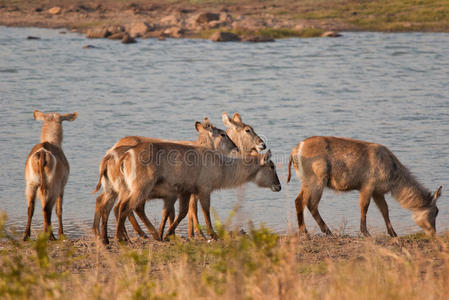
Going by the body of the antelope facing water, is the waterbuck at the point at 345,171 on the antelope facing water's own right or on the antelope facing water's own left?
on the antelope facing water's own right

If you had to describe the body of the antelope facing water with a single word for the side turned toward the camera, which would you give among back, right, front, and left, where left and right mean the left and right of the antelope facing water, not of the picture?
back

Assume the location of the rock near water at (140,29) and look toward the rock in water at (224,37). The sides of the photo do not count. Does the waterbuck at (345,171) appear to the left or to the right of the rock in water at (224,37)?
right

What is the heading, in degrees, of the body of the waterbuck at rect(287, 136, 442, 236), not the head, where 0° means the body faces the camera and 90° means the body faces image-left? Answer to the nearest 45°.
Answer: approximately 270°

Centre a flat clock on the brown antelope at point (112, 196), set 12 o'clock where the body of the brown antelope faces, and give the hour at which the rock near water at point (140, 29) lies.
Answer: The rock near water is roughly at 9 o'clock from the brown antelope.

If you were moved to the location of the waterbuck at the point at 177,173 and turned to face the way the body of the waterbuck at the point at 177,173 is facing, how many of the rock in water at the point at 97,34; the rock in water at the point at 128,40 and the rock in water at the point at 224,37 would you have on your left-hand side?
3

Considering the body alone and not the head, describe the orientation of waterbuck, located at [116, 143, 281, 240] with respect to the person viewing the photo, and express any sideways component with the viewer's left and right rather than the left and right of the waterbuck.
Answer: facing to the right of the viewer

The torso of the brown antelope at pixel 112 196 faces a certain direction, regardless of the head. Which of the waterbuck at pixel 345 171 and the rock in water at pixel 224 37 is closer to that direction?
the waterbuck

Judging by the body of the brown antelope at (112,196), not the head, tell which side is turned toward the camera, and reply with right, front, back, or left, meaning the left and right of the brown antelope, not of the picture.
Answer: right

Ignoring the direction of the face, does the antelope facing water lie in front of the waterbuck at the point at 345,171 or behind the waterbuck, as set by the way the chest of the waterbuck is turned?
behind

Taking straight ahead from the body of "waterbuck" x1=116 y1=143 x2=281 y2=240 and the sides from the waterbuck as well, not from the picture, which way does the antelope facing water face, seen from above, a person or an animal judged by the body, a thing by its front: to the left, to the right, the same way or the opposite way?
to the left
